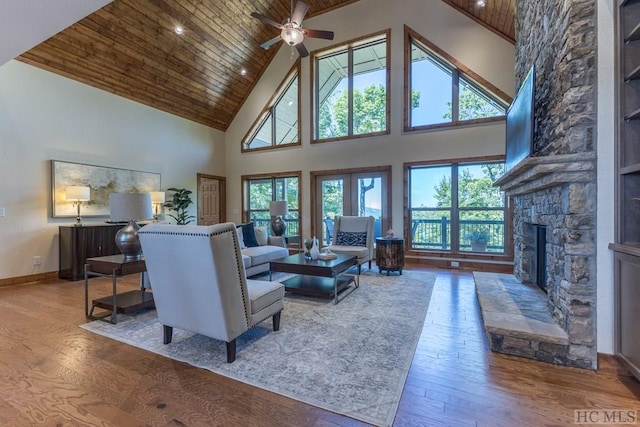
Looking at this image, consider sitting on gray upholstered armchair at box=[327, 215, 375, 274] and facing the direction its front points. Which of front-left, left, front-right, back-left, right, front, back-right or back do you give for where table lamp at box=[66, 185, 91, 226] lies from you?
front-right

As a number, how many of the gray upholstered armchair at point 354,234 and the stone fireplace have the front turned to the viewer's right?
0

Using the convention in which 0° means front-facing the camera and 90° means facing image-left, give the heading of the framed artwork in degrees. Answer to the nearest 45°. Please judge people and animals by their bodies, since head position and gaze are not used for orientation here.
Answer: approximately 315°

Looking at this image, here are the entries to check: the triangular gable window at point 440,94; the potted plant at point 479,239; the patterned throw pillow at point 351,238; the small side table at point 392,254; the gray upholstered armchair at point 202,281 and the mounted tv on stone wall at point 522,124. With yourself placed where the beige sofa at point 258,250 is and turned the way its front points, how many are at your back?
0

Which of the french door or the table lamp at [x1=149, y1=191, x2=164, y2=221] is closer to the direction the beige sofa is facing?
the french door

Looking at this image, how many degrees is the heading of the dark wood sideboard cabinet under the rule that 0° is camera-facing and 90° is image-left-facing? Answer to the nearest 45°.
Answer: approximately 315°

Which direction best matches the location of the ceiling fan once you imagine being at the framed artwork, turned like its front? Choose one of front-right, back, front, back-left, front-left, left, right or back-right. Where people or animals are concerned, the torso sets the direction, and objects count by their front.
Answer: front

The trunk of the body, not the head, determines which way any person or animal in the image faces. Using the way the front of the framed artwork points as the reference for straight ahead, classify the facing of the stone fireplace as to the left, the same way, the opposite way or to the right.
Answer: the opposite way

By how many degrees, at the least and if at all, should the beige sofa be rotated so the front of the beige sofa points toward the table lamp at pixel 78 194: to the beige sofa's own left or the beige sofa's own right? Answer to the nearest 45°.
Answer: approximately 135° to the beige sofa's own right

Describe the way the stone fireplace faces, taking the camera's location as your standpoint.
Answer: facing the viewer and to the left of the viewer

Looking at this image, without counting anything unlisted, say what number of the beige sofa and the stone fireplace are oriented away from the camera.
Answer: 0

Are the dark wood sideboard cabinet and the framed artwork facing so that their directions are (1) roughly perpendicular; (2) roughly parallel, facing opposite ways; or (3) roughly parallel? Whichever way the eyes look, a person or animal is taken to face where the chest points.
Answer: roughly parallel

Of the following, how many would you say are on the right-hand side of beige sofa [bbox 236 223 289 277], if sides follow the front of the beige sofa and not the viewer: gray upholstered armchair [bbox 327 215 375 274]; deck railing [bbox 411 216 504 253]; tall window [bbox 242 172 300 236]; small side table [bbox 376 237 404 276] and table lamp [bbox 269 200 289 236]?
0

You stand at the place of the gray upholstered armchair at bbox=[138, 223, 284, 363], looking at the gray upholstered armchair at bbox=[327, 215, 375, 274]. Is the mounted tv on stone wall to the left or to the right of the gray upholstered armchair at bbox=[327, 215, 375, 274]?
right

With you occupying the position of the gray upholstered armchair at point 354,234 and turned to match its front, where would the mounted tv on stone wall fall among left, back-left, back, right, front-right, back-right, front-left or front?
left

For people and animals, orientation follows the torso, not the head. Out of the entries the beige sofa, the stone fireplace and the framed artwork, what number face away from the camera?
0

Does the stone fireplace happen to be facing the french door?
no

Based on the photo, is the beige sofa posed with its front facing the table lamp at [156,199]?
no

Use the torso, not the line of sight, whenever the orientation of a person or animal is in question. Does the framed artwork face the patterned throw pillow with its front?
yes

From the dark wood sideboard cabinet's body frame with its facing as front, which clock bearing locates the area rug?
The area rug is roughly at 1 o'clock from the dark wood sideboard cabinet.

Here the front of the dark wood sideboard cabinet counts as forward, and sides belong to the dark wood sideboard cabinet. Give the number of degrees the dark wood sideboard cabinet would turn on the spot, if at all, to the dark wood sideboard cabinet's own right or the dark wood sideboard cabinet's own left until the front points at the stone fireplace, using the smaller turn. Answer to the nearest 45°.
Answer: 0° — it already faces it
